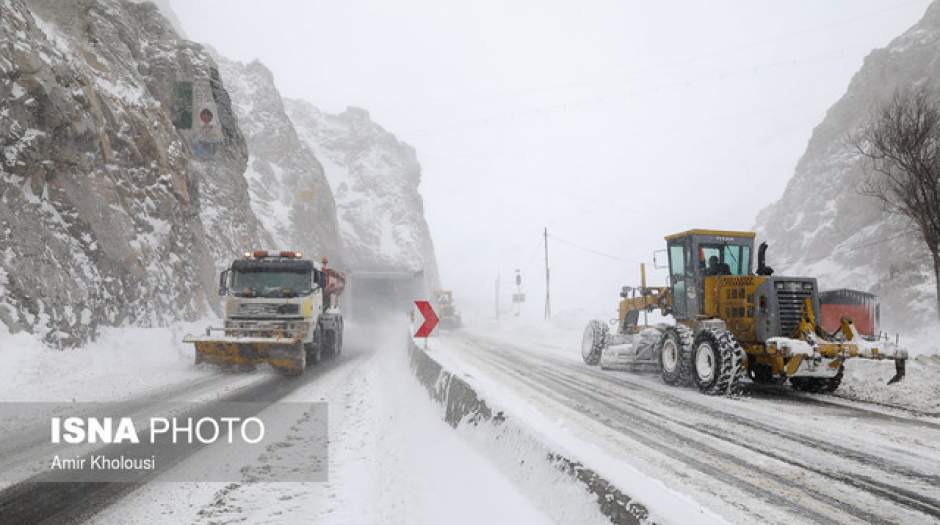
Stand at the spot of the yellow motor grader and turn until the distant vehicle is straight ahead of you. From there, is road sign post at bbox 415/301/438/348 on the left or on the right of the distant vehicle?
left

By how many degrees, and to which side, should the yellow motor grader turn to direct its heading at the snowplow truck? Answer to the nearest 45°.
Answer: approximately 45° to its left

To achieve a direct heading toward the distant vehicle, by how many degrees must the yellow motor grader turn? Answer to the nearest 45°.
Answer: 0° — it already faces it

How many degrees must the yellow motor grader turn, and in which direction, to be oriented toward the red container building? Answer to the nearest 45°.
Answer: approximately 90° to its right

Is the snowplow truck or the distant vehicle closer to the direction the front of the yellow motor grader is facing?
the distant vehicle

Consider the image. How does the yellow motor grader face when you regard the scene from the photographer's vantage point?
facing away from the viewer and to the left of the viewer
